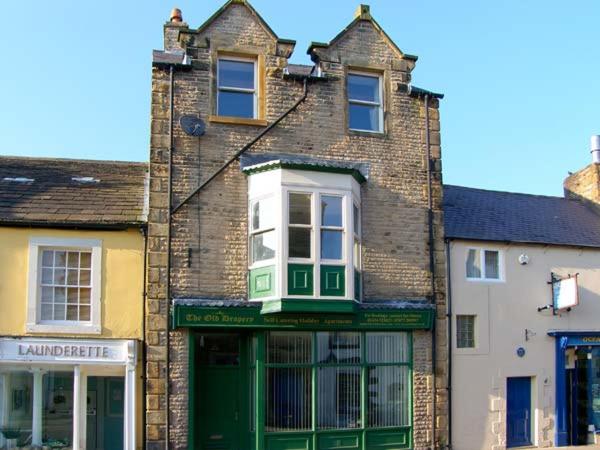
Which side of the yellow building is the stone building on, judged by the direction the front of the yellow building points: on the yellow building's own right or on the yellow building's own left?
on the yellow building's own left

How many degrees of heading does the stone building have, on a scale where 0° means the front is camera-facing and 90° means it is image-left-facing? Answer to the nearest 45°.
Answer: approximately 0°

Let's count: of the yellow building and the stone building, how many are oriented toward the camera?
2

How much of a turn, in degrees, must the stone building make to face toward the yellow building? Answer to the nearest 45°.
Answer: approximately 90° to its right

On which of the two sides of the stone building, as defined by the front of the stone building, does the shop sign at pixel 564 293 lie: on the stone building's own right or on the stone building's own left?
on the stone building's own left

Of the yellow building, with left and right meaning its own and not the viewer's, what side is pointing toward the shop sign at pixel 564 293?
left
